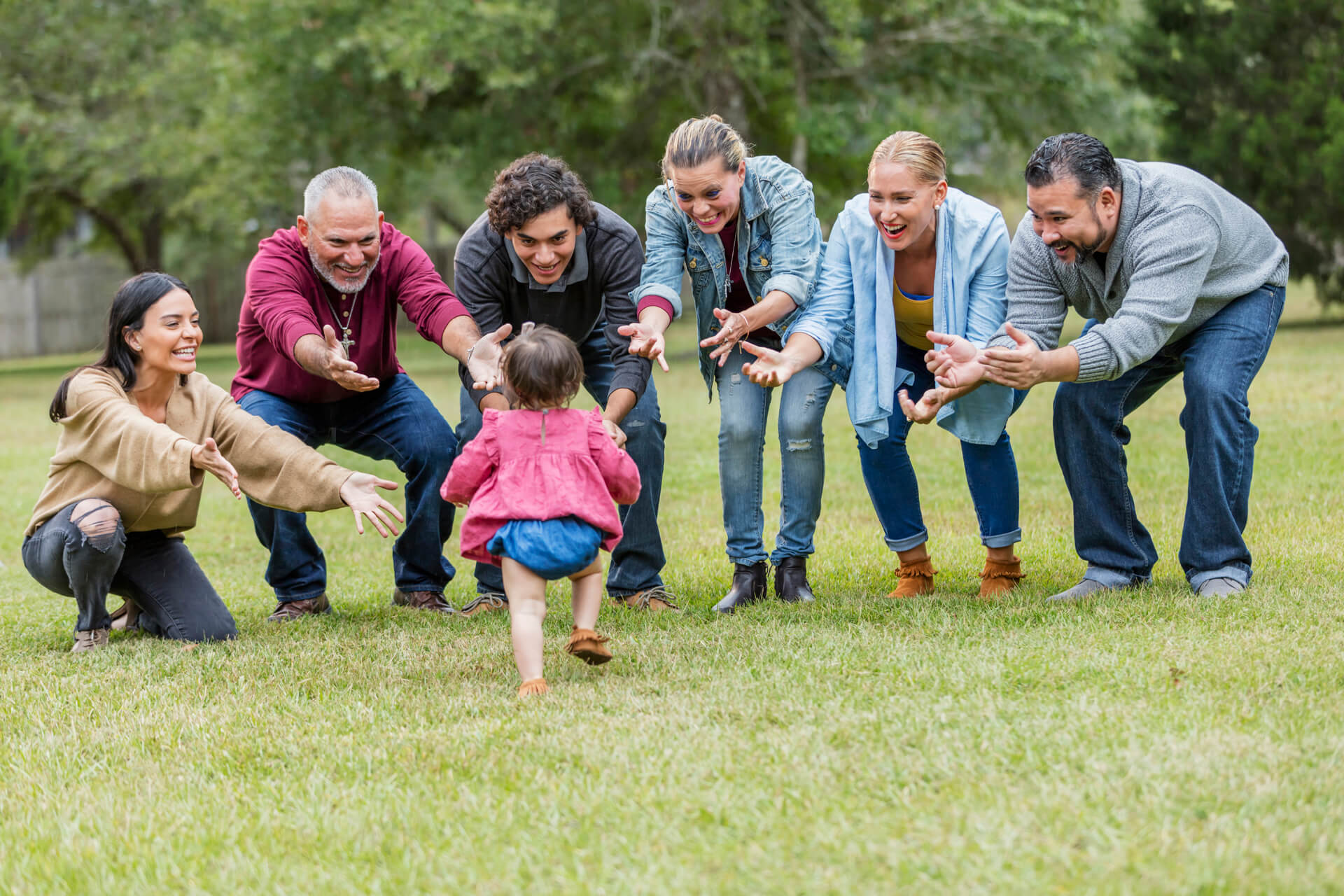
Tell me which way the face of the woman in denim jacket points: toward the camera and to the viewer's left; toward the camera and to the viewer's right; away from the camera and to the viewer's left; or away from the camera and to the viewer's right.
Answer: toward the camera and to the viewer's left

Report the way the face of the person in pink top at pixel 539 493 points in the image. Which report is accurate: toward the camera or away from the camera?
away from the camera

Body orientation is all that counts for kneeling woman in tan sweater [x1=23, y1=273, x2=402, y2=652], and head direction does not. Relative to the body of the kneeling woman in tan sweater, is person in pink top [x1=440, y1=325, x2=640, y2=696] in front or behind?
in front

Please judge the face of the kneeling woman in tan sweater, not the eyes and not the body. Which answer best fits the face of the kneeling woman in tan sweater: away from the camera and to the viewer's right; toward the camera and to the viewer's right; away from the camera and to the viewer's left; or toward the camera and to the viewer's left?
toward the camera and to the viewer's right

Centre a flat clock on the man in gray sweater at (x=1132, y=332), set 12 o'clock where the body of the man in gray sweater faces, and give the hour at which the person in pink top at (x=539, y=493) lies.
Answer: The person in pink top is roughly at 12 o'clock from the man in gray sweater.

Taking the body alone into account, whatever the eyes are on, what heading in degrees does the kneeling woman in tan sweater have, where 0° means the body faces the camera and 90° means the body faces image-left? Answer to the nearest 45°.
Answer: approximately 315°

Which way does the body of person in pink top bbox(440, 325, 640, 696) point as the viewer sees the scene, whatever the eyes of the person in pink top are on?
away from the camera

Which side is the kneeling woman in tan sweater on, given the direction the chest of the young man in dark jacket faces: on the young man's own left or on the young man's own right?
on the young man's own right

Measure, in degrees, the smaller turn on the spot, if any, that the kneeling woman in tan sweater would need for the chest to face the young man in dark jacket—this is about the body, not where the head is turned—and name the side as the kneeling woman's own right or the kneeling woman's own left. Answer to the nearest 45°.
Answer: approximately 45° to the kneeling woman's own left

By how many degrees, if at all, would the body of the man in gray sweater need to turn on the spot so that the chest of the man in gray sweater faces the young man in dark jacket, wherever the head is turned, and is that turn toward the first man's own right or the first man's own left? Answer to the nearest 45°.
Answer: approximately 45° to the first man's own right

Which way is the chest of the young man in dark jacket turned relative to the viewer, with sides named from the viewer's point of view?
facing the viewer

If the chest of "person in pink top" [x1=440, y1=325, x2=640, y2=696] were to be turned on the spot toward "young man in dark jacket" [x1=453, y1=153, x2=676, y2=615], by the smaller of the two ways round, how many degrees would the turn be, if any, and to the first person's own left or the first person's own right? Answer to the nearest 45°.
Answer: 0° — they already face them

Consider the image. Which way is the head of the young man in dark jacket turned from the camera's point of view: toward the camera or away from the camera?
toward the camera

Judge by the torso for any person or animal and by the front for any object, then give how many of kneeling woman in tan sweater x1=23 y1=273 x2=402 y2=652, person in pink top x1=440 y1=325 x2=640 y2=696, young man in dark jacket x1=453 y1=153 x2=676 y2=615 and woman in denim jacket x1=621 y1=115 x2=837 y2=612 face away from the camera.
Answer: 1

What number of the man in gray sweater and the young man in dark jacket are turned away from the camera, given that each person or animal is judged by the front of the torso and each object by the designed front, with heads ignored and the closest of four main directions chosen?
0

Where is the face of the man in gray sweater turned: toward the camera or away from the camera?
toward the camera

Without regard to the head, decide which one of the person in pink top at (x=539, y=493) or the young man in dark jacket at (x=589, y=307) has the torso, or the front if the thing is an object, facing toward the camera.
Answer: the young man in dark jacket
